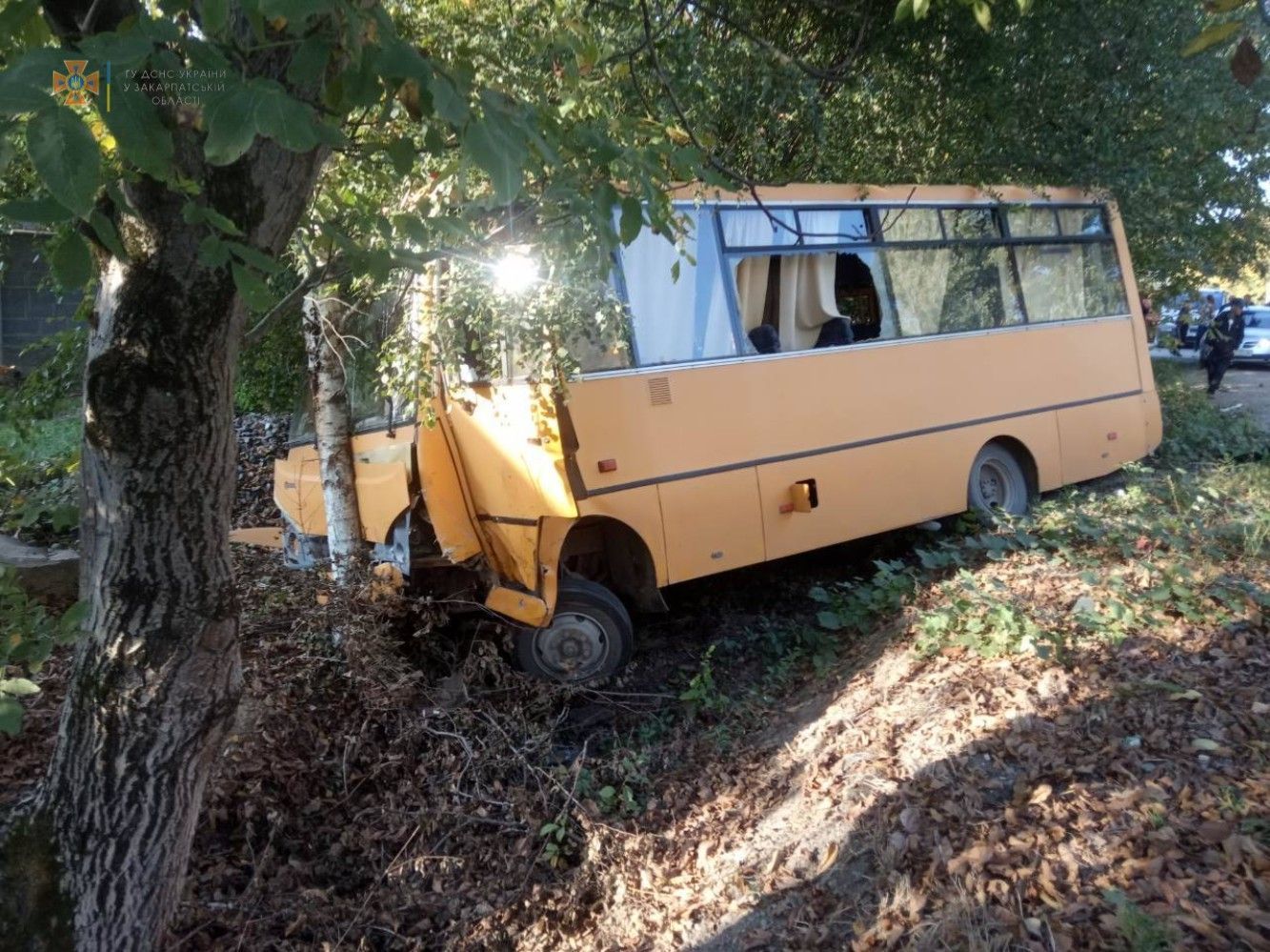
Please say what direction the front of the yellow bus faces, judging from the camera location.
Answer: facing the viewer and to the left of the viewer

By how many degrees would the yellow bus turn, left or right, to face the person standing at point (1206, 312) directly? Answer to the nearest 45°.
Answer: approximately 180°

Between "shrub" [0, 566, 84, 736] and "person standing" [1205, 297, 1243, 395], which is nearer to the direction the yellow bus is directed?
the shrub

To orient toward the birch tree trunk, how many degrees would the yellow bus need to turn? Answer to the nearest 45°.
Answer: approximately 45° to its right

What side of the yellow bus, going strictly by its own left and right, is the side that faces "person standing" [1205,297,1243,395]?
back

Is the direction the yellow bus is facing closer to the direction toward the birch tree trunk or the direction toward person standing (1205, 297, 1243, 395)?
the birch tree trunk

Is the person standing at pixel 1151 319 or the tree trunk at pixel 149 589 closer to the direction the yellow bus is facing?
the tree trunk

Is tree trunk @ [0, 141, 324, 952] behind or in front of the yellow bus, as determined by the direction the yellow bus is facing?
in front

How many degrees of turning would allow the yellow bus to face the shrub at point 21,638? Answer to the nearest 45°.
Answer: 0° — it already faces it

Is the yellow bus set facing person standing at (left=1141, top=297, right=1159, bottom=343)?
no

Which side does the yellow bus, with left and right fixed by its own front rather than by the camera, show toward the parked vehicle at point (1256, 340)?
back

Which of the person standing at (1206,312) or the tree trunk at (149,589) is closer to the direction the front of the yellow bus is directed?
the tree trunk
